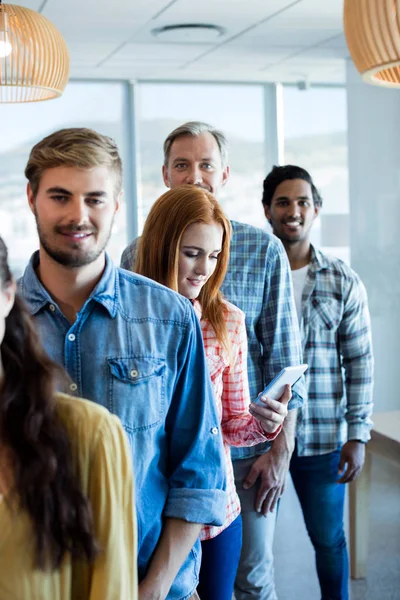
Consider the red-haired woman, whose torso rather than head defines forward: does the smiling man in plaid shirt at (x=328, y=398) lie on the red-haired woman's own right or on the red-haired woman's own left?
on the red-haired woman's own left

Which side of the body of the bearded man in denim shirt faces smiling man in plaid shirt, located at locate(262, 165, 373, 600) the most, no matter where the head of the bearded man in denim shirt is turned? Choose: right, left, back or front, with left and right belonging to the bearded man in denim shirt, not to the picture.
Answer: back

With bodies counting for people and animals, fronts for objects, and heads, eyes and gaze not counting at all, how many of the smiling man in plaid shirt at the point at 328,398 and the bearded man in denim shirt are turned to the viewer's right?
0

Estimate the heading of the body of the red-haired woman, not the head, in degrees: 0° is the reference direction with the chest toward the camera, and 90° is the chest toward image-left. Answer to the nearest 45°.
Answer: approximately 315°

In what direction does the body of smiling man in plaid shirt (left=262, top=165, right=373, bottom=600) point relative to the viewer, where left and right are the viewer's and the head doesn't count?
facing the viewer and to the left of the viewer

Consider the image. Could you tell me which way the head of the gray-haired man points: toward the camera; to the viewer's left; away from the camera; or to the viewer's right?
toward the camera

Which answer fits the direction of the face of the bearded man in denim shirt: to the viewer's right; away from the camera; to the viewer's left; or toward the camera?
toward the camera

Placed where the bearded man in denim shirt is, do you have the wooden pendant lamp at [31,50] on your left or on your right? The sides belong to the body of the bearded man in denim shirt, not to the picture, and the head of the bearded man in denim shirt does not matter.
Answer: on your right

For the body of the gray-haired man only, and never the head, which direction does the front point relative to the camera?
toward the camera

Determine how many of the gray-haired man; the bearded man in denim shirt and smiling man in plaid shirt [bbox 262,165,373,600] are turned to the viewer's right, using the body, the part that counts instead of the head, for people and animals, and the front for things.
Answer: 0
